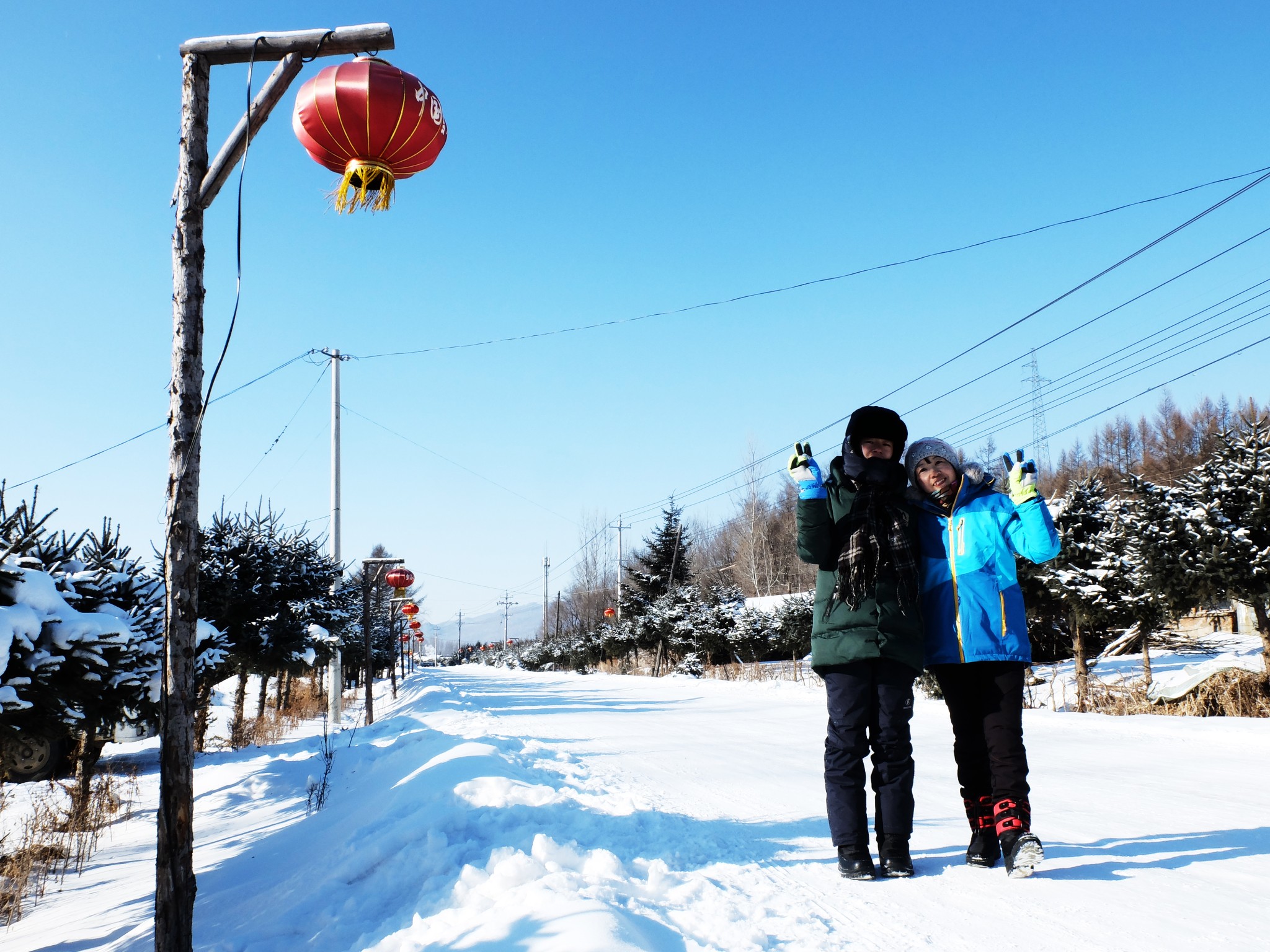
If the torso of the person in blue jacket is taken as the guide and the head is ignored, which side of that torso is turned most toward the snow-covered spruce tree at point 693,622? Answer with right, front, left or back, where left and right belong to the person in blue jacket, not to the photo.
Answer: back

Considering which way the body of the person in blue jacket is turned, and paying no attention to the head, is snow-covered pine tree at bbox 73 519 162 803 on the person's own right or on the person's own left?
on the person's own right

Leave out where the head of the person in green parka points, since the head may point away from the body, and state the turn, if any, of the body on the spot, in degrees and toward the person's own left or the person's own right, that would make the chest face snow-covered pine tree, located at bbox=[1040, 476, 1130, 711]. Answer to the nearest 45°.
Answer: approximately 180°

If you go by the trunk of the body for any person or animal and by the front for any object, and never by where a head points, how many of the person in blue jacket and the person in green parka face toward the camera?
2

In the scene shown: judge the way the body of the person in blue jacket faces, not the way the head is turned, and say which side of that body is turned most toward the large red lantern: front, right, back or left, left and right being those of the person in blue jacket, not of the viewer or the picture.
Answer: right

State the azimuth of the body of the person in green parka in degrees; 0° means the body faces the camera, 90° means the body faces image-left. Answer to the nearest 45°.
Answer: approximately 0°

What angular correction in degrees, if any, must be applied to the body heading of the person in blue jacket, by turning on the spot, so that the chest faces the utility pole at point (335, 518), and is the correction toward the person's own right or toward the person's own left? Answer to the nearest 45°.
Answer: approximately 135° to the person's own right
